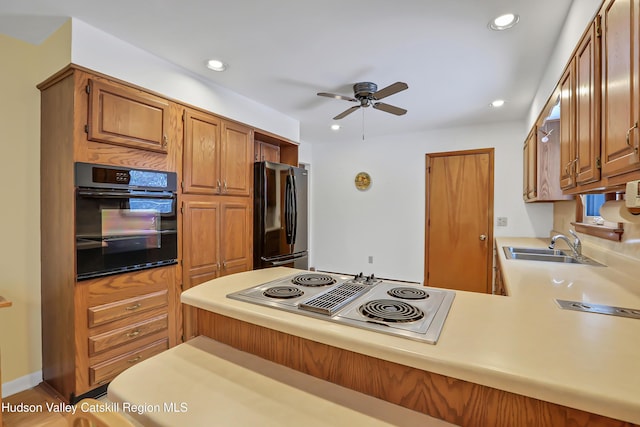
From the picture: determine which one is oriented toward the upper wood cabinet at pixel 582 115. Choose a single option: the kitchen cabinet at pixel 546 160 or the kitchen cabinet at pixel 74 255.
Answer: the kitchen cabinet at pixel 74 255

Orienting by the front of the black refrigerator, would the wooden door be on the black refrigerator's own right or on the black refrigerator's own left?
on the black refrigerator's own left

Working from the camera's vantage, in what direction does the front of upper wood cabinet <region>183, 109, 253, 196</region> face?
facing the viewer and to the right of the viewer

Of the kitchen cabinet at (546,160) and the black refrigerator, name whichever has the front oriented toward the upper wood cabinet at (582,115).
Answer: the black refrigerator

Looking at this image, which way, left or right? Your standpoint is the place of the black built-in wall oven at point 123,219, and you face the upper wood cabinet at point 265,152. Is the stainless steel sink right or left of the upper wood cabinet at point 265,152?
right

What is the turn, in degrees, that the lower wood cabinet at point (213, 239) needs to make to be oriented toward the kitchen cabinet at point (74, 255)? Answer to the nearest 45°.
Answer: approximately 90° to its right

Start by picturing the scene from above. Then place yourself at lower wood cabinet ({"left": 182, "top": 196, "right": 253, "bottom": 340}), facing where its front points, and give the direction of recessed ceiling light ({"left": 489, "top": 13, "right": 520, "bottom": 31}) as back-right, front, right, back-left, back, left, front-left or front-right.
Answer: front

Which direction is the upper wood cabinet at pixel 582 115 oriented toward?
to the viewer's left

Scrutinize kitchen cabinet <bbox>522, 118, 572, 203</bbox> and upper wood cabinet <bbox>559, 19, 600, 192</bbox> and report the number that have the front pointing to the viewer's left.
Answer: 2

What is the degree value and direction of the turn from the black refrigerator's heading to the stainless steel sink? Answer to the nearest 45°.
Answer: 0° — it already faces it

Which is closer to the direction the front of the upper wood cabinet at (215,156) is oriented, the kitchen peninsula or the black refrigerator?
the kitchen peninsula

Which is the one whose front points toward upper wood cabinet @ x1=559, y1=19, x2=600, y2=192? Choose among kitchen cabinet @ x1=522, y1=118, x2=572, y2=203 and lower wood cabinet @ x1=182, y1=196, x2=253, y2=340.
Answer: the lower wood cabinet

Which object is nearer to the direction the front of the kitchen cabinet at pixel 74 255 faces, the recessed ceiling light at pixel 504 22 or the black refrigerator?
the recessed ceiling light
